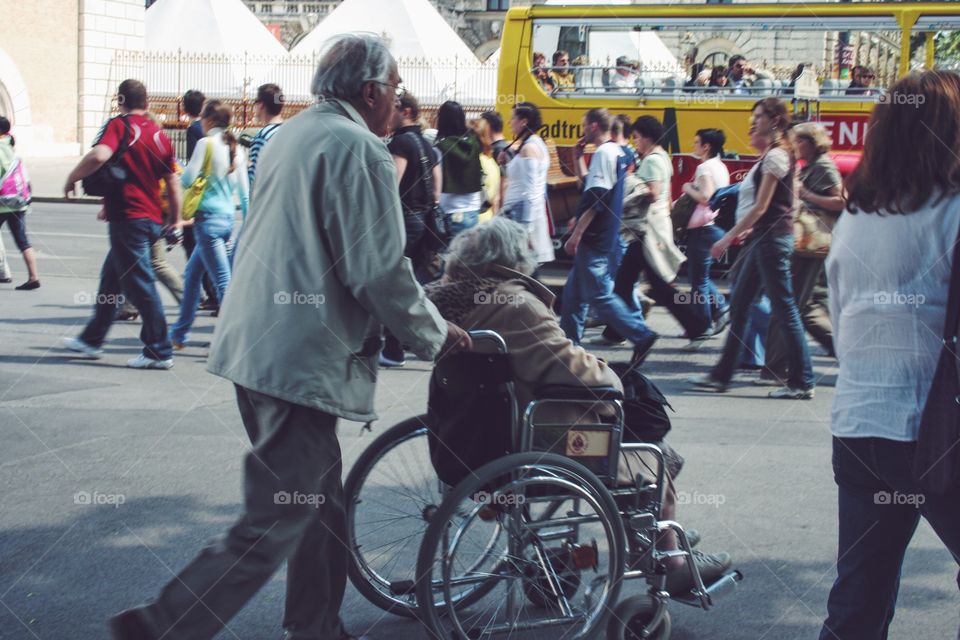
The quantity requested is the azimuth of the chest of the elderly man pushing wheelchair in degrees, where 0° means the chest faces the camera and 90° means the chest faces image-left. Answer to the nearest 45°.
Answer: approximately 225°

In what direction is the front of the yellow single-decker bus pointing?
to the viewer's left

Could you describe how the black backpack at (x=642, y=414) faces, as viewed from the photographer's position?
facing to the right of the viewer

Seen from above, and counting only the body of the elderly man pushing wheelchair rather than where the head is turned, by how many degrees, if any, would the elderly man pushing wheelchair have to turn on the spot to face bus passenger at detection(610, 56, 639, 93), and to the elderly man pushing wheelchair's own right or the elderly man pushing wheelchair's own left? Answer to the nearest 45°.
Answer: approximately 45° to the elderly man pushing wheelchair's own left

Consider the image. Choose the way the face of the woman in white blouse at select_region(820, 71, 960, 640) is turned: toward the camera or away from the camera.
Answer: away from the camera

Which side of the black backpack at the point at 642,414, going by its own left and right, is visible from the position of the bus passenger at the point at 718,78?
left
